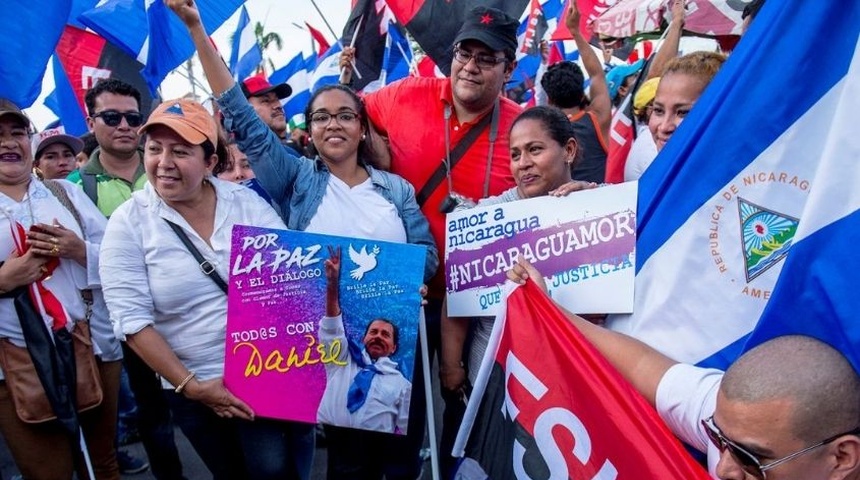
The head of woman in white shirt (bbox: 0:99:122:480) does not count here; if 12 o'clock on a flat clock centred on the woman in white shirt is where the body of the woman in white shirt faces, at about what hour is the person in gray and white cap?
The person in gray and white cap is roughly at 6 o'clock from the woman in white shirt.

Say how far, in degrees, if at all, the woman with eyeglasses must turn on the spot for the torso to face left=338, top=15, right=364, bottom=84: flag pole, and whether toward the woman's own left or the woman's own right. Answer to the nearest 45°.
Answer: approximately 180°

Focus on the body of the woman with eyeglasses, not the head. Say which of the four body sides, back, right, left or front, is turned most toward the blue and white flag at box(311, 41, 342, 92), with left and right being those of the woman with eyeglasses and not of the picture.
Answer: back

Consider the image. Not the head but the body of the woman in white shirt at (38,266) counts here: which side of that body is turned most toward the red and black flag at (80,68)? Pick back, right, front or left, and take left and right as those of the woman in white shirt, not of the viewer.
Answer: back

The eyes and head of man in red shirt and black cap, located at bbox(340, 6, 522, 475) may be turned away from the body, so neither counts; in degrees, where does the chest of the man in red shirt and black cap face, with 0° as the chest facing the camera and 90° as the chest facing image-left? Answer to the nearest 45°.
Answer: approximately 0°

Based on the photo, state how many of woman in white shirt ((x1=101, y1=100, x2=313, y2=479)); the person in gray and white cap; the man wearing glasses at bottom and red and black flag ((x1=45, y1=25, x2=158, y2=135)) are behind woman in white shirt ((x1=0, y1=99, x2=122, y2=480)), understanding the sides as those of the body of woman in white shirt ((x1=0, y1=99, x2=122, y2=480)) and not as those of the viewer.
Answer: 2
